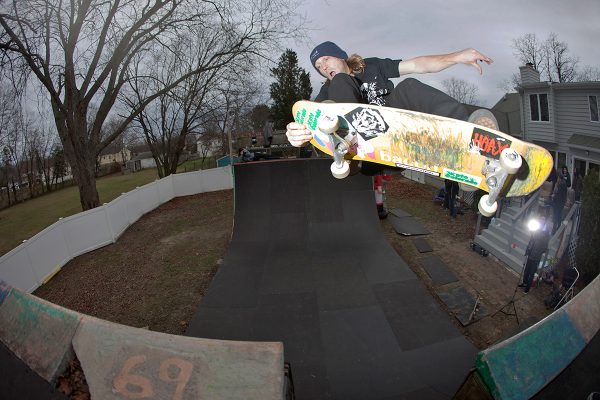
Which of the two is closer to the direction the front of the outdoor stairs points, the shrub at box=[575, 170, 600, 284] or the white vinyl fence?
the white vinyl fence

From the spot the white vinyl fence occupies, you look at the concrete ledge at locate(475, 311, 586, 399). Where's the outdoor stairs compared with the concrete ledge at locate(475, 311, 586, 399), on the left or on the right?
left

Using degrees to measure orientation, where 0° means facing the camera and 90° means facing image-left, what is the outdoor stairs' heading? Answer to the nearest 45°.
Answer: approximately 45°

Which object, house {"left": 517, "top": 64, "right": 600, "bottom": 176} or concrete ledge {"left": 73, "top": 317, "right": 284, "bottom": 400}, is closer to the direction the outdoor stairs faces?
the concrete ledge

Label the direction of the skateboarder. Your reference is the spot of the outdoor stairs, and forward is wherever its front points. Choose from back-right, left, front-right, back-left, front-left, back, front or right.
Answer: front-left

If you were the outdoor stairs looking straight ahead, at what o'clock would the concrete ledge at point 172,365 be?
The concrete ledge is roughly at 11 o'clock from the outdoor stairs.

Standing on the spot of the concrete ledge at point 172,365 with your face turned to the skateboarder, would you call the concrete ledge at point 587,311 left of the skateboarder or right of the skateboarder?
right

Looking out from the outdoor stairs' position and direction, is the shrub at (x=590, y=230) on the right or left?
on its left

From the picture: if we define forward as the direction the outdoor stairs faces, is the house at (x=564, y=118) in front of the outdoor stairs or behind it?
behind

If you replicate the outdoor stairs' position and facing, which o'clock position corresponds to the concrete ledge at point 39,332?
The concrete ledge is roughly at 11 o'clock from the outdoor stairs.
